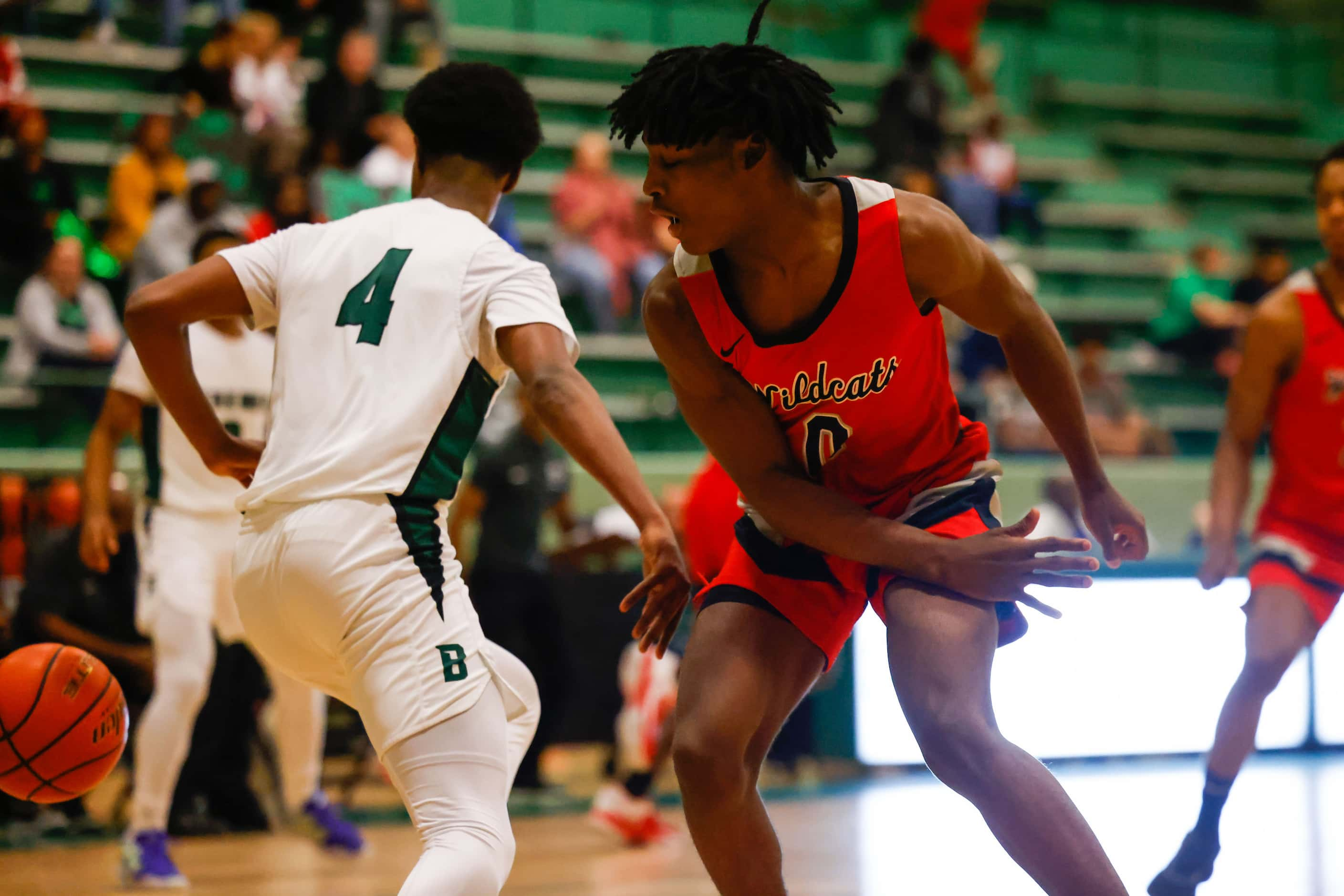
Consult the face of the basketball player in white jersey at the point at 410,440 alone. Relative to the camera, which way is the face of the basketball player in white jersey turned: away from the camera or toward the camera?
away from the camera

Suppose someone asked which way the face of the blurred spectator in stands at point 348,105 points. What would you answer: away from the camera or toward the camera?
toward the camera

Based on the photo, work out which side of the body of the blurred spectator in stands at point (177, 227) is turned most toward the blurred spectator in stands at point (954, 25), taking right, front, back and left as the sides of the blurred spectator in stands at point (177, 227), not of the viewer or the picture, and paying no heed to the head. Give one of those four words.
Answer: left

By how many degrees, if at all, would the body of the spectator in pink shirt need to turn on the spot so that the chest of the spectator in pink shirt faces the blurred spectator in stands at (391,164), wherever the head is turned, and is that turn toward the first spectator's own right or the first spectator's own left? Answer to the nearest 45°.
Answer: approximately 45° to the first spectator's own right

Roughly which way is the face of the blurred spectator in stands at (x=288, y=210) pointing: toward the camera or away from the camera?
toward the camera

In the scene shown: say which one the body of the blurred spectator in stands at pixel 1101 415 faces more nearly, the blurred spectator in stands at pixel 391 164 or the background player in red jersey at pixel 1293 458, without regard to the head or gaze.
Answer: the background player in red jersey

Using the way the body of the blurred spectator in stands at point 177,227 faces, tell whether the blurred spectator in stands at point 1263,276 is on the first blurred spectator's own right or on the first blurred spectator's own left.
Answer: on the first blurred spectator's own left

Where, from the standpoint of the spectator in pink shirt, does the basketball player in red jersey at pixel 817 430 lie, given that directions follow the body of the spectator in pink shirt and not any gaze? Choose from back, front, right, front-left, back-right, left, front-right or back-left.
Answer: front

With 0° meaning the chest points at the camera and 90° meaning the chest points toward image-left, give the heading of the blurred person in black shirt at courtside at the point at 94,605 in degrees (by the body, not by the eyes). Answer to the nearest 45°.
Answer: approximately 315°

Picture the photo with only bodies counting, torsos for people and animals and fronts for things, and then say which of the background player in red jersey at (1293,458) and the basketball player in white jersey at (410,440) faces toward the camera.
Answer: the background player in red jersey

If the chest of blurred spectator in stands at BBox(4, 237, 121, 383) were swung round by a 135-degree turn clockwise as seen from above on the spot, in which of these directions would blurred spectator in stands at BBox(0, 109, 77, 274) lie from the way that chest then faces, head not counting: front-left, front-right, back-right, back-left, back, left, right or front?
right

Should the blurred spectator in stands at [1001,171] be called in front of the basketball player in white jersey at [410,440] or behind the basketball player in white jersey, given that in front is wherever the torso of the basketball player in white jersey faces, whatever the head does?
in front

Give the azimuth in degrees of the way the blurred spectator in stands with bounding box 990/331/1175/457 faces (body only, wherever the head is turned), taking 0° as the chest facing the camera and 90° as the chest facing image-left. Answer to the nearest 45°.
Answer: approximately 0°

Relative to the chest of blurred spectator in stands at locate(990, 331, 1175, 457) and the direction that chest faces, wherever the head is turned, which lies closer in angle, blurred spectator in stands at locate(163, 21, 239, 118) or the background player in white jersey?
the background player in white jersey

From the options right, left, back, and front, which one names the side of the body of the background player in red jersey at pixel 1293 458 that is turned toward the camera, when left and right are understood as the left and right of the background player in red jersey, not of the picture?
front

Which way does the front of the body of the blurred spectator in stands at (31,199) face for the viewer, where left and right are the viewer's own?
facing the viewer
